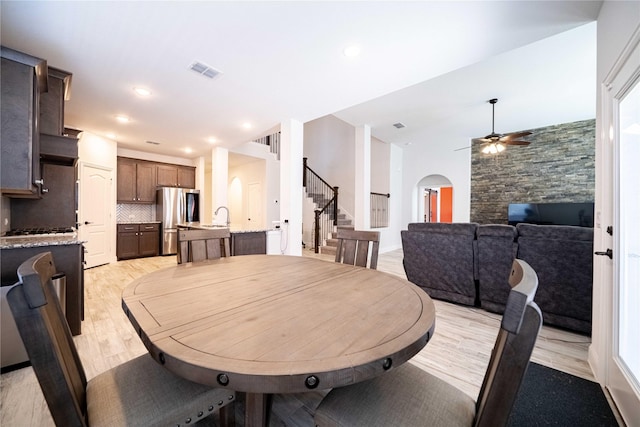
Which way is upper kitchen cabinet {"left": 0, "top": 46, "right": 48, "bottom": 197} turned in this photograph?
to the viewer's right

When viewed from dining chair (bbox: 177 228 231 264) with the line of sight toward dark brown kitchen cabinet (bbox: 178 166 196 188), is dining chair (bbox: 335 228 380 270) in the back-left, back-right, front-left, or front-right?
back-right

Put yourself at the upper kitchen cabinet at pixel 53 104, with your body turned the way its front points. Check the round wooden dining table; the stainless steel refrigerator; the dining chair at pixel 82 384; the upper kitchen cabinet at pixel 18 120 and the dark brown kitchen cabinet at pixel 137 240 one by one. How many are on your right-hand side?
3

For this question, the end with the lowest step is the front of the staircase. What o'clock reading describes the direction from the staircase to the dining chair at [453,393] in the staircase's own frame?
The dining chair is roughly at 12 o'clock from the staircase.

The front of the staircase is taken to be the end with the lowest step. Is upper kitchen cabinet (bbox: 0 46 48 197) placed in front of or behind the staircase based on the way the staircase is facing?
in front

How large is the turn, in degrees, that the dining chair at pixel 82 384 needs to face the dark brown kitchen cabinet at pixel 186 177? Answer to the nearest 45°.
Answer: approximately 45° to its left

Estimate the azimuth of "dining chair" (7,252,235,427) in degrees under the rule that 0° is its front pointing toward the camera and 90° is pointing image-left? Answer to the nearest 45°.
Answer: approximately 225°

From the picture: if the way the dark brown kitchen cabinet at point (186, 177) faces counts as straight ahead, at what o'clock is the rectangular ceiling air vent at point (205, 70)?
The rectangular ceiling air vent is roughly at 12 o'clock from the dark brown kitchen cabinet.

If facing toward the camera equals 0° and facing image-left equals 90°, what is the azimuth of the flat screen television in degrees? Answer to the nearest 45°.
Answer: approximately 0°

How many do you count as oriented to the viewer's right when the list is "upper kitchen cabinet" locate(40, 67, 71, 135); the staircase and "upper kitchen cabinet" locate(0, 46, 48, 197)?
2

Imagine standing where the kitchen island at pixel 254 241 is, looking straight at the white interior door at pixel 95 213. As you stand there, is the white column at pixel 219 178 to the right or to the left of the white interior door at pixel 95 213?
right

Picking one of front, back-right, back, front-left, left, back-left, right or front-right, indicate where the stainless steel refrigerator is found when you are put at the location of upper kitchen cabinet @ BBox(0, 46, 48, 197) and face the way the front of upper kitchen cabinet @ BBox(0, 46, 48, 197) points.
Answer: front-left

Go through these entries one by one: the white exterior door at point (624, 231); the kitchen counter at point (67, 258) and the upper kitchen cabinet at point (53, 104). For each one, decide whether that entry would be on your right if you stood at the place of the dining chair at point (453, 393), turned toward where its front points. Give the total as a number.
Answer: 1

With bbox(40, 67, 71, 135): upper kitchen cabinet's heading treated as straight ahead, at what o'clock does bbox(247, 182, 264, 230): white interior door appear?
The white interior door is roughly at 11 o'clock from the upper kitchen cabinet.
